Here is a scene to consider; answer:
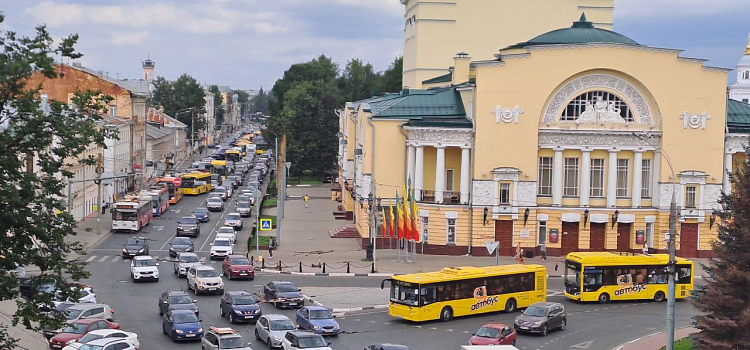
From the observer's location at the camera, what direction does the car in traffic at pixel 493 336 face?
facing the viewer and to the left of the viewer

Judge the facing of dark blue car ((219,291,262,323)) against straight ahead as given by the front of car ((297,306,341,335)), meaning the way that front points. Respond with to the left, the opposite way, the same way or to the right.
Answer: the same way

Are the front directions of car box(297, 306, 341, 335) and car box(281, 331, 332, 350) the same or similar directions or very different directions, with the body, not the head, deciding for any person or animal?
same or similar directions

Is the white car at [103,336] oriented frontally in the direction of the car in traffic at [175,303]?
no

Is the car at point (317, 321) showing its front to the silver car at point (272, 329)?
no

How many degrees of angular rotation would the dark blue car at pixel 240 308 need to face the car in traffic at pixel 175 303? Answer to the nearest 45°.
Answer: approximately 135° to its right

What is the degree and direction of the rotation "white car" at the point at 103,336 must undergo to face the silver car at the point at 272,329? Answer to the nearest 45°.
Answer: approximately 135° to its left

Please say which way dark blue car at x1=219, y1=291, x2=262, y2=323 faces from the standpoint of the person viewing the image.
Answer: facing the viewer and to the right of the viewer

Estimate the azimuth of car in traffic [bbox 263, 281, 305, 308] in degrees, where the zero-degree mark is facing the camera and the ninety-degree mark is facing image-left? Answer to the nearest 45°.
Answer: approximately 315°

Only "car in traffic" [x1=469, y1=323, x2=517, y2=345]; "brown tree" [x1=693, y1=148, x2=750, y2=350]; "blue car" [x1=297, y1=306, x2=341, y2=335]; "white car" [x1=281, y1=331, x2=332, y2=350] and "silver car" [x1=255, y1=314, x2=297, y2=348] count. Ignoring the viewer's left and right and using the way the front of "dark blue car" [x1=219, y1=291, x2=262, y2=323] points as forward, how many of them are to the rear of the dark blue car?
0

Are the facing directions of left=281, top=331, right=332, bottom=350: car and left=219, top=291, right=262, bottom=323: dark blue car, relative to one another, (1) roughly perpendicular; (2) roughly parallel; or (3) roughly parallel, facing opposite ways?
roughly parallel

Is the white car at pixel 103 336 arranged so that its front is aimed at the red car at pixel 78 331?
no

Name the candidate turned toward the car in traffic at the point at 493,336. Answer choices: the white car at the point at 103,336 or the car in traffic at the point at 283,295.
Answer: the car in traffic at the point at 283,295

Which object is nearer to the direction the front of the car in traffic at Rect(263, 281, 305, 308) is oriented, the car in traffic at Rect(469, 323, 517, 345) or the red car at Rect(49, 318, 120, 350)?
the car in traffic at Rect(469, 323, 517, 345)

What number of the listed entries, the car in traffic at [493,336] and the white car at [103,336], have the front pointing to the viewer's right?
0
